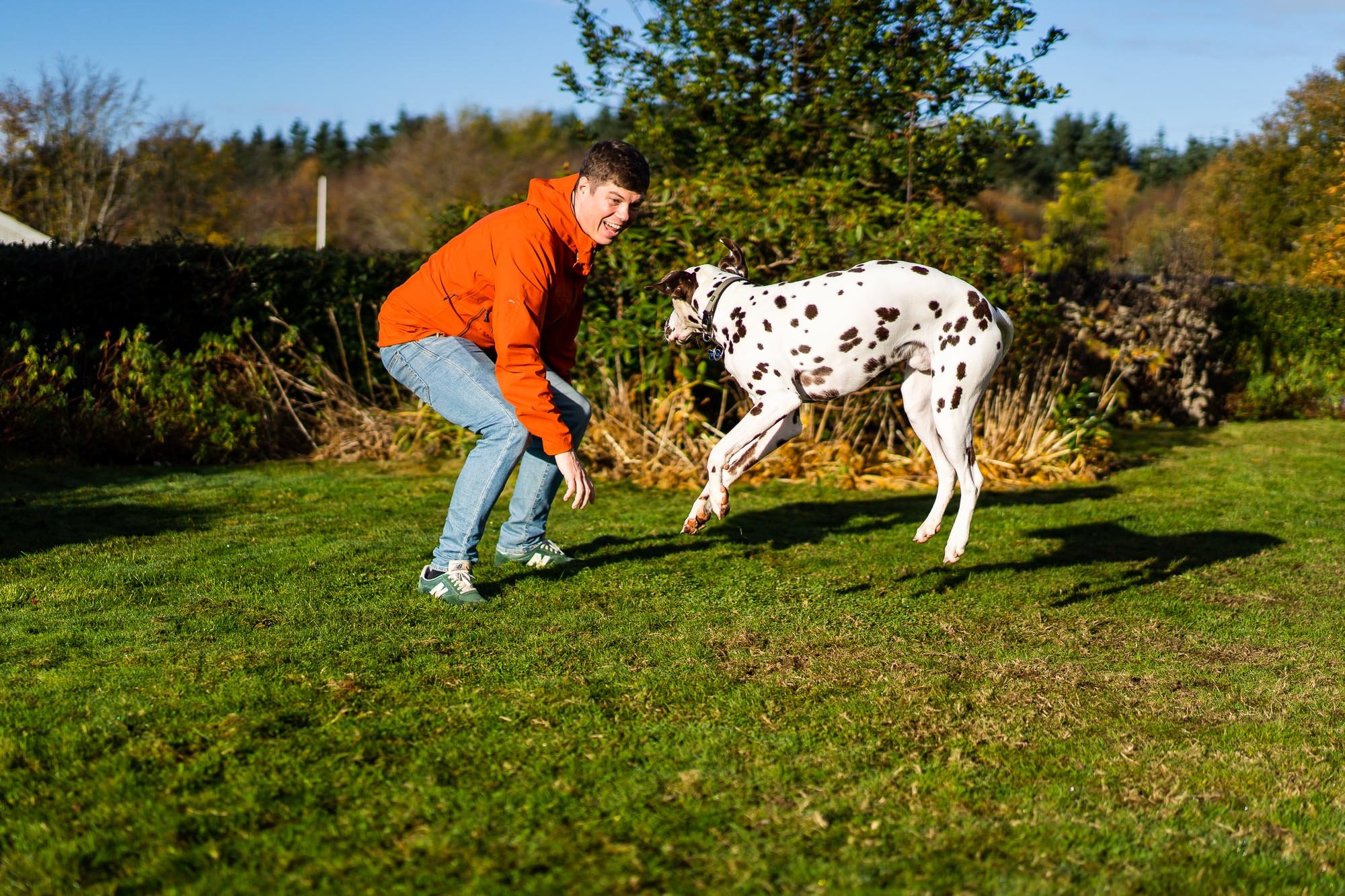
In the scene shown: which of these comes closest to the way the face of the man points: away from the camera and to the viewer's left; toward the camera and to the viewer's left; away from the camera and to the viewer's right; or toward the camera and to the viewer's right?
toward the camera and to the viewer's right

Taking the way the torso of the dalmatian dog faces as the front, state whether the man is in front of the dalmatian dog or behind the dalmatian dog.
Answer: in front

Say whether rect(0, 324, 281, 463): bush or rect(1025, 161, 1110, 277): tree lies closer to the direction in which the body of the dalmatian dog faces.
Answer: the bush

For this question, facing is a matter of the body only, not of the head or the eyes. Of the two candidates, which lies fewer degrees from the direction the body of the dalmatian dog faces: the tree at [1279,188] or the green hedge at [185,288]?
the green hedge

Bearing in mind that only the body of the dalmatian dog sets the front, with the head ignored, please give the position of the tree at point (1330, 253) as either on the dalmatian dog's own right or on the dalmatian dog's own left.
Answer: on the dalmatian dog's own right

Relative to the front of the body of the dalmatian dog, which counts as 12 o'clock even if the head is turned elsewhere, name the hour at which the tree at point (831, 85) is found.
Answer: The tree is roughly at 3 o'clock from the dalmatian dog.

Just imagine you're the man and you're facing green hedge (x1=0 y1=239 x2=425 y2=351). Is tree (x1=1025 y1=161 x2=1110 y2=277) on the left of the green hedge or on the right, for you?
right

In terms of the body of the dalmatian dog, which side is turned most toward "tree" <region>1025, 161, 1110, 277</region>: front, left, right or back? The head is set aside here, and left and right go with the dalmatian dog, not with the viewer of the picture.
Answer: right

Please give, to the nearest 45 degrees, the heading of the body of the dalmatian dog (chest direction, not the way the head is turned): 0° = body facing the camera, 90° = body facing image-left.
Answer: approximately 90°
